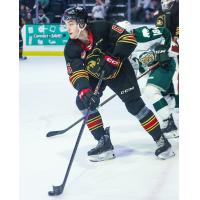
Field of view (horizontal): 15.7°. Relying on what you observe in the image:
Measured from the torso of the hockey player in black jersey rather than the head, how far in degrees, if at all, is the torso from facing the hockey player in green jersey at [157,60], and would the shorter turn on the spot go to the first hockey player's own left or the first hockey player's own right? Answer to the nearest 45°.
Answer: approximately 180°

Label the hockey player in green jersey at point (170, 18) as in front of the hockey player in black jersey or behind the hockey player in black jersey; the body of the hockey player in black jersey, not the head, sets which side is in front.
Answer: behind
